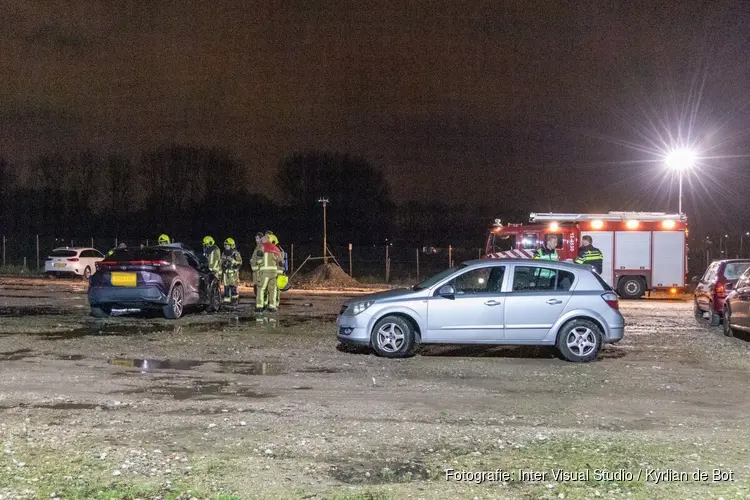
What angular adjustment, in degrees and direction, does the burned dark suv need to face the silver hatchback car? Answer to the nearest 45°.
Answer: approximately 90° to its right

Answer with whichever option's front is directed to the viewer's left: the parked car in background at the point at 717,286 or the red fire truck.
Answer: the red fire truck

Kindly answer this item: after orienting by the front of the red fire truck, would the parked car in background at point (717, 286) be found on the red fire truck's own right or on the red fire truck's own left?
on the red fire truck's own left

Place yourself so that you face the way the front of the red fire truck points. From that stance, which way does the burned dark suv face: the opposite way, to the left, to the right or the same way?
to the right

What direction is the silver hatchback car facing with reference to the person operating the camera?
facing to the left of the viewer

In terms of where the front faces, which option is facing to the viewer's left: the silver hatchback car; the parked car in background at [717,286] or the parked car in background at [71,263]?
the silver hatchback car

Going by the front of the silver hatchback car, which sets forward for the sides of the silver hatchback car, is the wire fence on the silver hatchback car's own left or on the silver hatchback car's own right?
on the silver hatchback car's own right

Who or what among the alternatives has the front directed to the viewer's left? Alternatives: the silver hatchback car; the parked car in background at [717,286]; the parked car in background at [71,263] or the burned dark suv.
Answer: the silver hatchback car

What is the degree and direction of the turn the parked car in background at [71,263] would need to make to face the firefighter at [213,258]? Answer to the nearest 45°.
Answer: approximately 135° to its right

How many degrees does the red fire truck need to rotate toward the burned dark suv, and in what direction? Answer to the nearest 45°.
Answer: approximately 45° to its left
